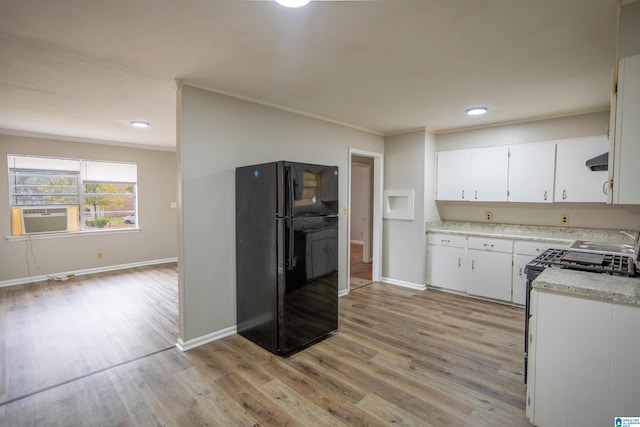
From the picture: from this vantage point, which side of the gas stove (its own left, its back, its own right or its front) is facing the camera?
left

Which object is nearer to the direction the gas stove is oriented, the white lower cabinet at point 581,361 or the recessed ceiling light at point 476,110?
the recessed ceiling light

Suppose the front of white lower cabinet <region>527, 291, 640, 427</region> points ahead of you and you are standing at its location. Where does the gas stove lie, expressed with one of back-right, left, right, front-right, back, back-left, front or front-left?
right

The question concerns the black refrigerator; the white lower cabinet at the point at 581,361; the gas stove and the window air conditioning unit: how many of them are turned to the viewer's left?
2

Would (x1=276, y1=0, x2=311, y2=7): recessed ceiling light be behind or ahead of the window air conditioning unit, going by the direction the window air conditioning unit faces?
ahead

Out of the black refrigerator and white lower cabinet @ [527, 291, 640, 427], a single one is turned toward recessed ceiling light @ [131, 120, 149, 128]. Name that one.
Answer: the white lower cabinet

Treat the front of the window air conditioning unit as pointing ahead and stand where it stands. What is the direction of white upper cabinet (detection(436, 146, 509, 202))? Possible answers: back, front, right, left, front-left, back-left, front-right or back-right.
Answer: front-left

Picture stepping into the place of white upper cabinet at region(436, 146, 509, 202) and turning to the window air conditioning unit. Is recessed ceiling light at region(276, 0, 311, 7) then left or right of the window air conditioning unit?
left

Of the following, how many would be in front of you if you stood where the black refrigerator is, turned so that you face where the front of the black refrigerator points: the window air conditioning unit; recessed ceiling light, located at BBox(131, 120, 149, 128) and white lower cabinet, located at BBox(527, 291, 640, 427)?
1

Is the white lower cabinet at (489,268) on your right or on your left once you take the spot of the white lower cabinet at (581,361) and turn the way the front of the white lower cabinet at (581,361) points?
on your right

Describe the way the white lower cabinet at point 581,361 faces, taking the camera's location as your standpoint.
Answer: facing to the left of the viewer

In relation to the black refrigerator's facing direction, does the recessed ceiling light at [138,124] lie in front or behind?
behind
